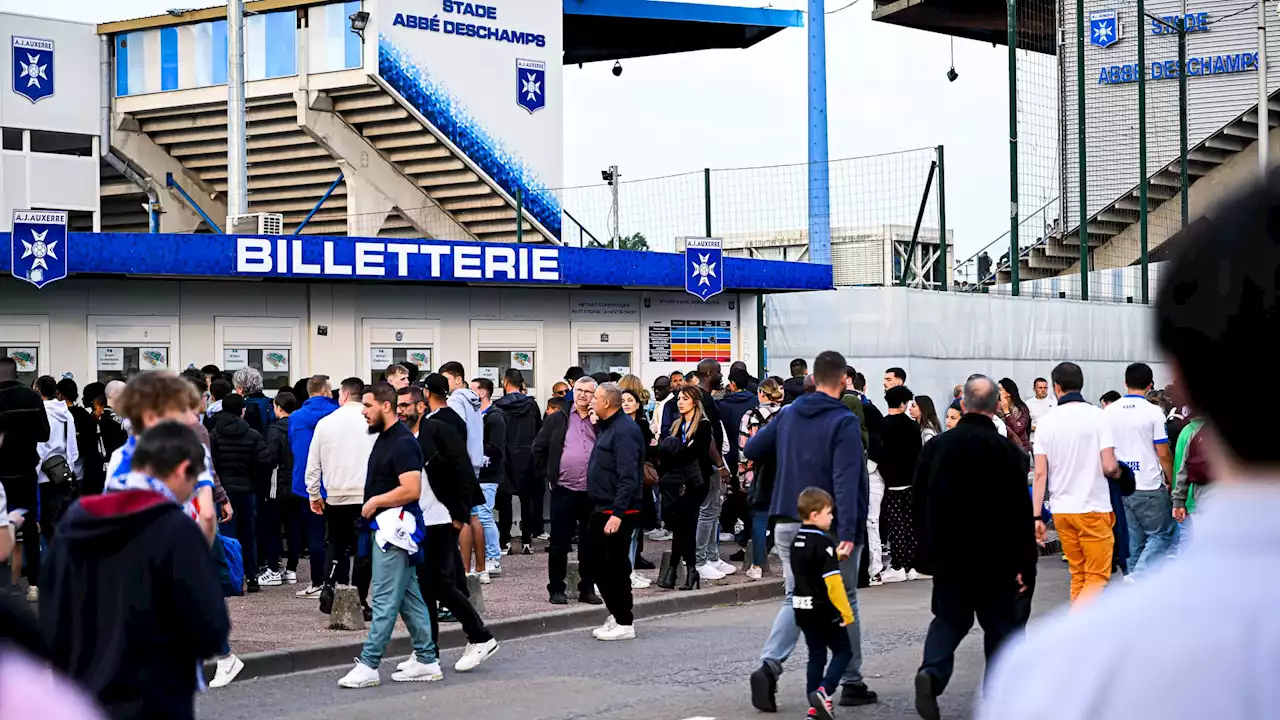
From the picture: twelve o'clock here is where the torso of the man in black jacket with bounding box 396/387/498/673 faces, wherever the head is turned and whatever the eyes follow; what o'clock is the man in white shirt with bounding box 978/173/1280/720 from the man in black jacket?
The man in white shirt is roughly at 9 o'clock from the man in black jacket.

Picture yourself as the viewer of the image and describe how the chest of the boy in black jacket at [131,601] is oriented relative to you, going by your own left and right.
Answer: facing away from the viewer and to the right of the viewer

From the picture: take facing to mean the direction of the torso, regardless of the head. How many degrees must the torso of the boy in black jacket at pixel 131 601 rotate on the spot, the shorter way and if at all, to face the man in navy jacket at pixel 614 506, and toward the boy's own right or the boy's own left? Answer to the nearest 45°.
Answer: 0° — they already face them

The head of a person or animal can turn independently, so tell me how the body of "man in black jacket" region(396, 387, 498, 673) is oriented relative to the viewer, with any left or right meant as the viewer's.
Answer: facing to the left of the viewer

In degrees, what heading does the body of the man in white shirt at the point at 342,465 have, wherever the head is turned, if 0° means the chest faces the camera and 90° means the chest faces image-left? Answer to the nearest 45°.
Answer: approximately 180°

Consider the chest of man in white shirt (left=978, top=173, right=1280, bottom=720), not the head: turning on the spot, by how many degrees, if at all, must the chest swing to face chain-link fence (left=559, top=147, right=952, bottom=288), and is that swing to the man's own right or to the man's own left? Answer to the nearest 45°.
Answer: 0° — they already face it

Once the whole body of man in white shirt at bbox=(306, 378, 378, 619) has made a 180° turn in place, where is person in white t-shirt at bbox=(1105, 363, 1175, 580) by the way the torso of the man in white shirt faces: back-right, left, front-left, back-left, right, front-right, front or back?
left

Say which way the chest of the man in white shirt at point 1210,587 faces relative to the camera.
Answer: away from the camera

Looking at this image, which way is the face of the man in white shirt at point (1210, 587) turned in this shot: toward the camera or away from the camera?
away from the camera

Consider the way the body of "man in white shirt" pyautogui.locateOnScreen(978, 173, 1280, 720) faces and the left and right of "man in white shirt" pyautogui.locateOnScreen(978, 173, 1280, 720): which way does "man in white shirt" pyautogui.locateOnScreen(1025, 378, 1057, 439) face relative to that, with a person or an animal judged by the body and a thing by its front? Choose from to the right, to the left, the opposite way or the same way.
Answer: the opposite way
